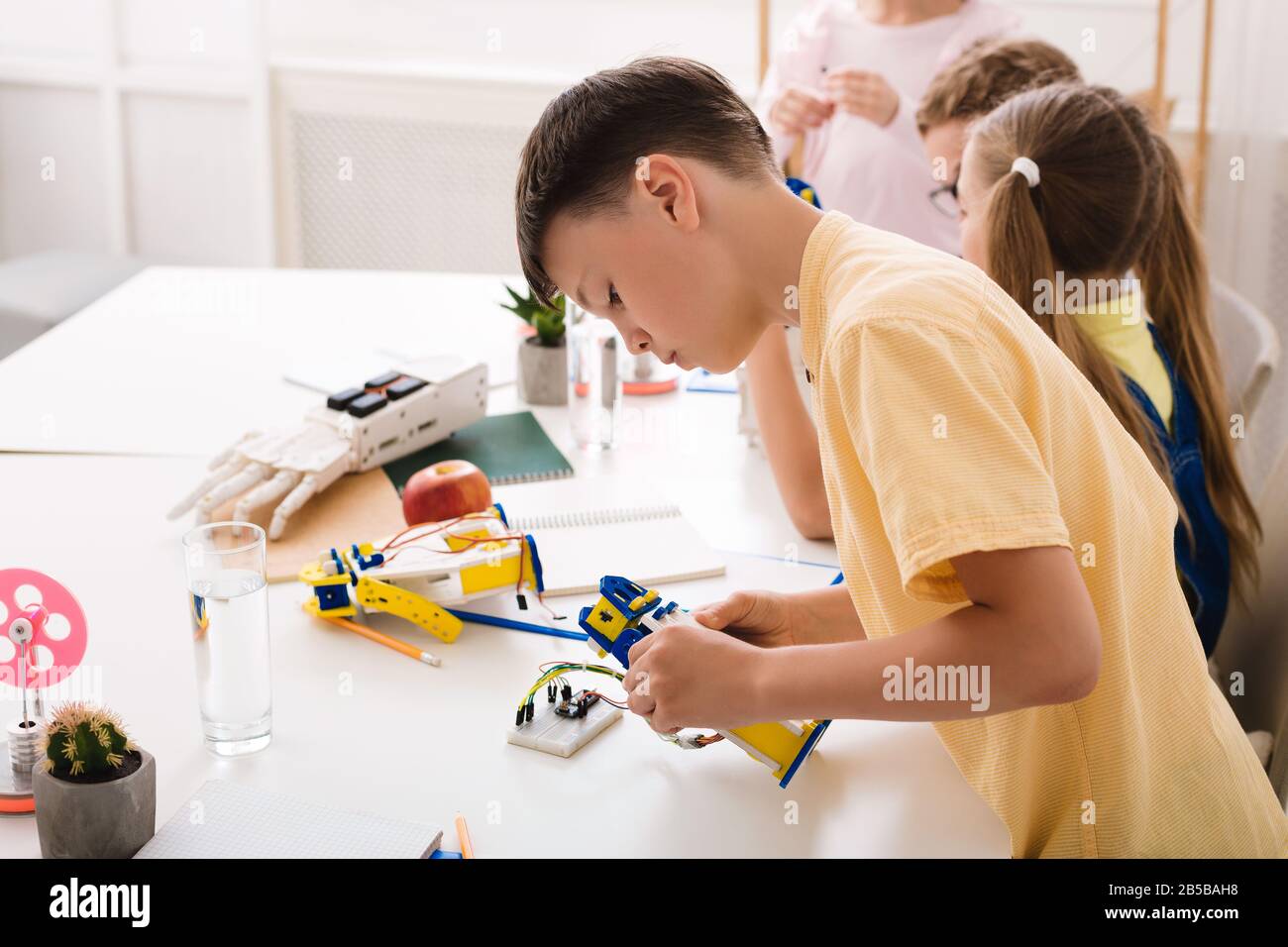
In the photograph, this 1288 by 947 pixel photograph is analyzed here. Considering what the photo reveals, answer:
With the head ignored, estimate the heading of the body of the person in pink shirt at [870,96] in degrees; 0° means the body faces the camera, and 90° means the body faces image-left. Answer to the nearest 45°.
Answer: approximately 45°

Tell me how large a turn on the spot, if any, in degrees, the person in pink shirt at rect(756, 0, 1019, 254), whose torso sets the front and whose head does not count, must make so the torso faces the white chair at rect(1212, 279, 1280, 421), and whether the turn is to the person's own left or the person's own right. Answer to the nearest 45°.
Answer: approximately 90° to the person's own left

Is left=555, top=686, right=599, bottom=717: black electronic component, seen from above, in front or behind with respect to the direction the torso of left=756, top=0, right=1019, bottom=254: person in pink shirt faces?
in front

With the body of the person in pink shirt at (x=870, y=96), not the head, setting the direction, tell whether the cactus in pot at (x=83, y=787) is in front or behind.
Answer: in front

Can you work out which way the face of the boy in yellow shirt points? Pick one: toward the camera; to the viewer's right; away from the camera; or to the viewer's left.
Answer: to the viewer's left

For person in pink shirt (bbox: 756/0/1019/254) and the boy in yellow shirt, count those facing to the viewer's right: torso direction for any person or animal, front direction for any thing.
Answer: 0

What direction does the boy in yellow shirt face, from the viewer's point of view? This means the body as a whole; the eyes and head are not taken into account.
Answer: to the viewer's left

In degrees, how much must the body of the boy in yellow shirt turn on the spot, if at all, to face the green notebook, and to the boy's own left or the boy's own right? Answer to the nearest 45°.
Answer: approximately 45° to the boy's own right

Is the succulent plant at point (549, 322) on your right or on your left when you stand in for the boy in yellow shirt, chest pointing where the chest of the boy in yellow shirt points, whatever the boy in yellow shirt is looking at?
on your right

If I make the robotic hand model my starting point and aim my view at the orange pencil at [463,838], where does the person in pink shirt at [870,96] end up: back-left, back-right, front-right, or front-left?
back-left
